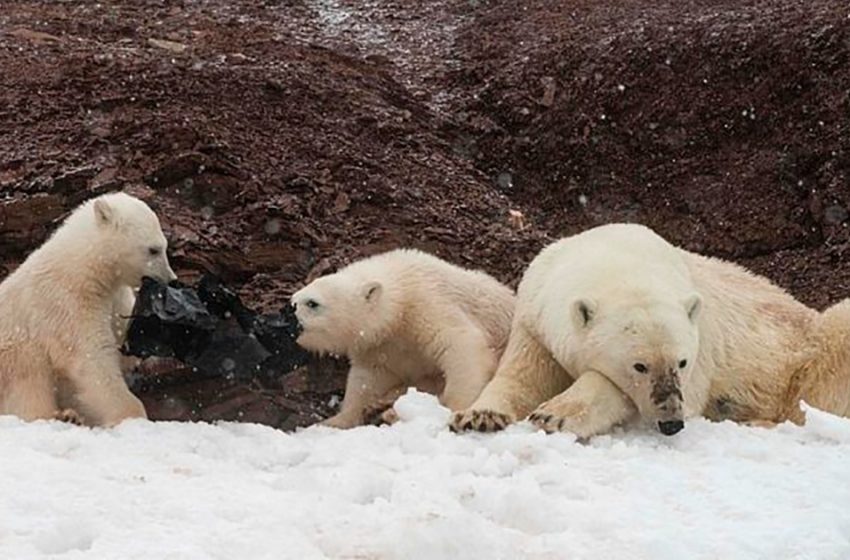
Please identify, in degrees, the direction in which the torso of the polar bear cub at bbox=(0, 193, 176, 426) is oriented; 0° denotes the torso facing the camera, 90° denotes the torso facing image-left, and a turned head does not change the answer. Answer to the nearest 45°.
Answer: approximately 270°

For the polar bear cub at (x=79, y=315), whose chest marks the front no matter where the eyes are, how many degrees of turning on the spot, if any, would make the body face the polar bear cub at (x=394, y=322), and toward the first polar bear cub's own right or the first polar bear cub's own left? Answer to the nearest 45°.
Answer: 0° — it already faces it

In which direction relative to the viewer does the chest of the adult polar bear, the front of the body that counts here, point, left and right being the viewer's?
facing the viewer and to the left of the viewer

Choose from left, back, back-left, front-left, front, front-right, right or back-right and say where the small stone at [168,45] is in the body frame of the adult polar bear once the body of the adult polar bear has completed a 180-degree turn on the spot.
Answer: left

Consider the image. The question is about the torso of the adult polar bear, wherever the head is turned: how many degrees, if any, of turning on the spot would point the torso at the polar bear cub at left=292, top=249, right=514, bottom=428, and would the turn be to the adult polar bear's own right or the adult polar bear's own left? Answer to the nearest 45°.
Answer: approximately 45° to the adult polar bear's own right

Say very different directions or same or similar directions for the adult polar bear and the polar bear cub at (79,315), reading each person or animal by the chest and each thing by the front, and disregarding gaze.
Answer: very different directions

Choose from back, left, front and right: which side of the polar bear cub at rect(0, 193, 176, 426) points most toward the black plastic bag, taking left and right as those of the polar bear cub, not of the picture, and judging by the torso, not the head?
front

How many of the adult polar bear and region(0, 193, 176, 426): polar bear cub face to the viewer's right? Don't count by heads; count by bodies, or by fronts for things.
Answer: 1

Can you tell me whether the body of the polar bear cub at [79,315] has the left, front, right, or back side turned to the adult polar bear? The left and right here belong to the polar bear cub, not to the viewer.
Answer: front

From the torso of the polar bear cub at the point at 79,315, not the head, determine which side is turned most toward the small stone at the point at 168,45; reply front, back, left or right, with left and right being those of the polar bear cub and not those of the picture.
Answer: left

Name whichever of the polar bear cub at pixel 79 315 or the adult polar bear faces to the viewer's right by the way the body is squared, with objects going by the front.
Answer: the polar bear cub
